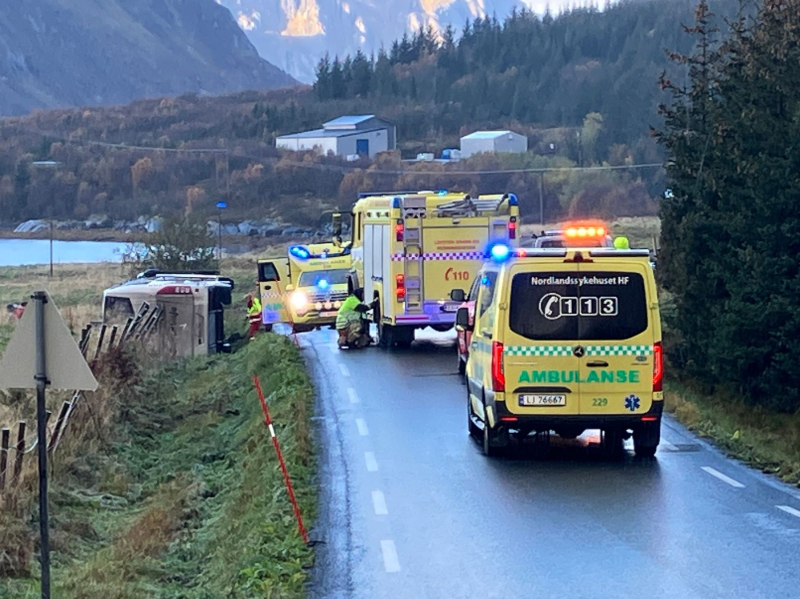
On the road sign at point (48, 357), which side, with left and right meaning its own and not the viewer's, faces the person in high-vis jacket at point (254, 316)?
front

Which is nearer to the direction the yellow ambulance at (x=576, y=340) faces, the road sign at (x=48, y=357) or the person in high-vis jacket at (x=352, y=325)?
the person in high-vis jacket

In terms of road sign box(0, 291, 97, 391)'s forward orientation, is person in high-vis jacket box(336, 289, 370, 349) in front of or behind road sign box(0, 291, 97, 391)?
in front

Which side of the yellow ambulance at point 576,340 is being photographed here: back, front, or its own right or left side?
back

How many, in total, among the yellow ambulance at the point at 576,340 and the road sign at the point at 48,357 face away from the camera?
2

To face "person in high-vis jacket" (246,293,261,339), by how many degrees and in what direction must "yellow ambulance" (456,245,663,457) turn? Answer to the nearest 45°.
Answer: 0° — it already faces them

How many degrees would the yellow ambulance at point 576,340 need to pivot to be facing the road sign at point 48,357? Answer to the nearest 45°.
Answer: approximately 135° to its left

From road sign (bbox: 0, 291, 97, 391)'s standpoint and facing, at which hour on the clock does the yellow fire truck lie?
The yellow fire truck is roughly at 1 o'clock from the road sign.

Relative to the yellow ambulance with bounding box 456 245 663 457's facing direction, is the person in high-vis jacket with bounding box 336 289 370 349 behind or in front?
in front

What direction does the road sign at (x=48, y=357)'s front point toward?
away from the camera

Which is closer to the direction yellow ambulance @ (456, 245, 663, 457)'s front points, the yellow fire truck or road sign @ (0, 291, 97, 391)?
the yellow fire truck

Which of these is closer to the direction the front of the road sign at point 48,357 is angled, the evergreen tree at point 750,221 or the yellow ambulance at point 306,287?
the yellow ambulance

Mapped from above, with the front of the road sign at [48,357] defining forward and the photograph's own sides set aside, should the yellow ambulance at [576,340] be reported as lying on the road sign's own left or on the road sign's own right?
on the road sign's own right

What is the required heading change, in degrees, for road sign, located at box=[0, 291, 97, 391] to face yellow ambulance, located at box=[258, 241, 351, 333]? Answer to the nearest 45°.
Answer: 0° — it already faces it
